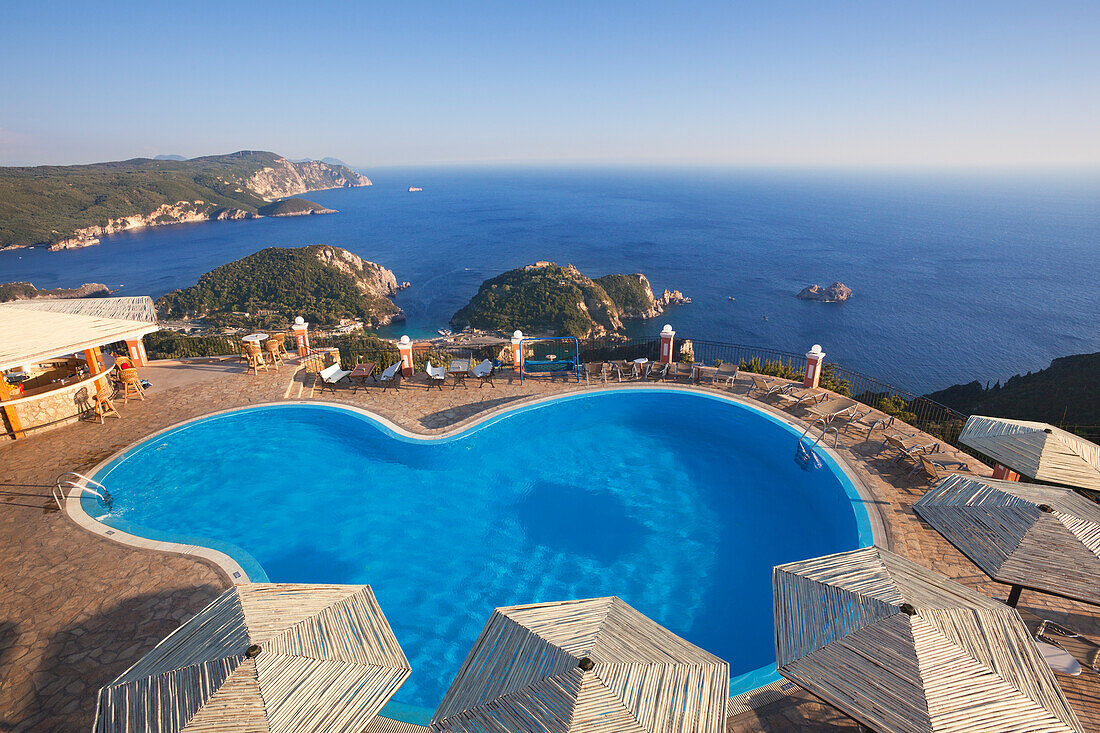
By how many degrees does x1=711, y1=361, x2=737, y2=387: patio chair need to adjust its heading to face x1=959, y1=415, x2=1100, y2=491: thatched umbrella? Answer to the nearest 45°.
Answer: approximately 90° to its left

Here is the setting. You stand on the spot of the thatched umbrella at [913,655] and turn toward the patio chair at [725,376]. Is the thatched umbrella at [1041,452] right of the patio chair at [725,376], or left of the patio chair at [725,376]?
right

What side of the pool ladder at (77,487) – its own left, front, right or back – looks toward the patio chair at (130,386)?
left

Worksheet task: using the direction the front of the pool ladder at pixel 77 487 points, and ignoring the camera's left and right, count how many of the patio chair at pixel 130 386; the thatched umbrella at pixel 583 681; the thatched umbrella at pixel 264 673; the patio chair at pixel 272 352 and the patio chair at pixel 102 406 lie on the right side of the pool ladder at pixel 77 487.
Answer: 2

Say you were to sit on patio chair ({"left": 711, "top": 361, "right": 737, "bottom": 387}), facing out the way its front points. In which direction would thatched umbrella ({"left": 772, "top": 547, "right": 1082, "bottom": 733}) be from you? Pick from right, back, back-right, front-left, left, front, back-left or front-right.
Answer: front-left

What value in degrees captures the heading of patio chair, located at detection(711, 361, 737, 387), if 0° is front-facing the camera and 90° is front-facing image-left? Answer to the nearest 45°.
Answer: approximately 45°

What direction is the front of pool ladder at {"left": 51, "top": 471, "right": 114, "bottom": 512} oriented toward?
to the viewer's right
